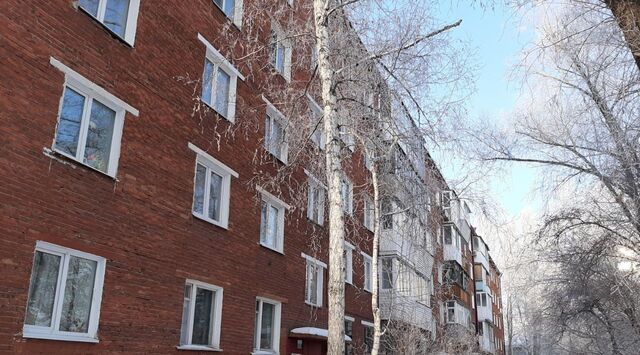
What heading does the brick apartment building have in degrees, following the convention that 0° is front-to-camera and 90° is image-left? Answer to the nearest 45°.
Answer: approximately 315°
